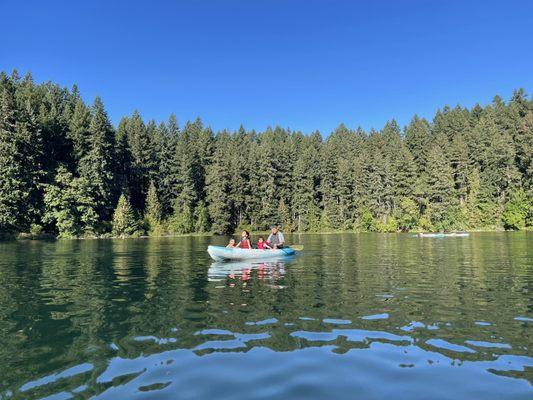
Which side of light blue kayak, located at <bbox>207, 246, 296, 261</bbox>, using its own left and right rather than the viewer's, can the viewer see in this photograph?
left
